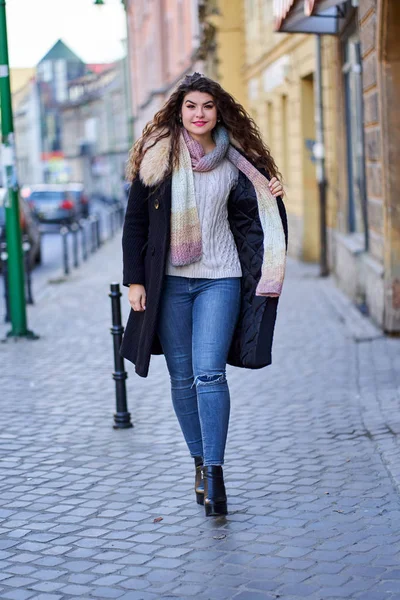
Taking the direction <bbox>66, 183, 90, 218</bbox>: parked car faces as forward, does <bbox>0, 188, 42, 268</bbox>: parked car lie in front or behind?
behind

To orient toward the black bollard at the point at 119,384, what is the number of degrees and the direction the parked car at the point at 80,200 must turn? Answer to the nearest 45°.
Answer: approximately 180°

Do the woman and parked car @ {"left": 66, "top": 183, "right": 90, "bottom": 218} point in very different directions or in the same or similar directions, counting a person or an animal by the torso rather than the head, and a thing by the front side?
very different directions

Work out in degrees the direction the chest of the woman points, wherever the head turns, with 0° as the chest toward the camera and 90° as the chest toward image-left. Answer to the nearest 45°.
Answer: approximately 0°

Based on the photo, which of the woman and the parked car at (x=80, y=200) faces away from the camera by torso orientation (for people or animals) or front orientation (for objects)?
the parked car

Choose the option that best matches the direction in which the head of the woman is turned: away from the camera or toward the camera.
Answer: toward the camera

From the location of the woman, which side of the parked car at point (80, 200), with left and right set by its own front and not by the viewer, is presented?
back

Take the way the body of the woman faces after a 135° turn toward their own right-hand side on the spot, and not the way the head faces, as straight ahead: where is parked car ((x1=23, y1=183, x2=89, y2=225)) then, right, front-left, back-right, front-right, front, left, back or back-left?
front-right

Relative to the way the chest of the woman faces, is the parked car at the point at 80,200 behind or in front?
behind

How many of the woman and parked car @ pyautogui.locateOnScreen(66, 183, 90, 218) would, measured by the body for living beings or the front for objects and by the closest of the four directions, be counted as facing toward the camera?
1

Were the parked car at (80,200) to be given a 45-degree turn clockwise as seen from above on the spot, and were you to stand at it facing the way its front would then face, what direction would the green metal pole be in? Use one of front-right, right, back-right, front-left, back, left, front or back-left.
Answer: back-right

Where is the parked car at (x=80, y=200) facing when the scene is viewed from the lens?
facing away from the viewer
